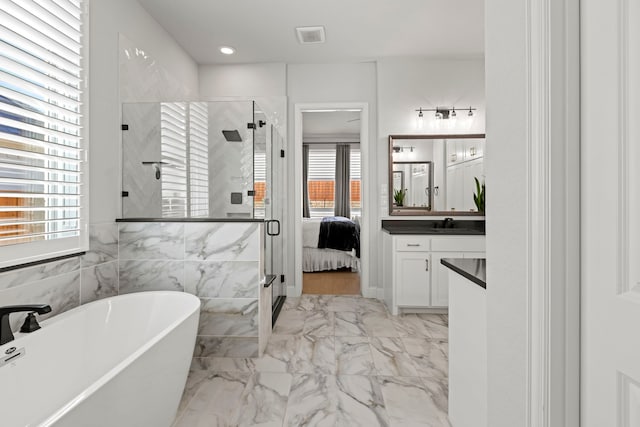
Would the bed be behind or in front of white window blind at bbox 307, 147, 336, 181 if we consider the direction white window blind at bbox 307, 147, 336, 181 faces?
in front

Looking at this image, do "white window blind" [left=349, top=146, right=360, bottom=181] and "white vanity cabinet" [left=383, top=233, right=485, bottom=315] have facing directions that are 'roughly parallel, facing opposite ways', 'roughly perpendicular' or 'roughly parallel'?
roughly parallel

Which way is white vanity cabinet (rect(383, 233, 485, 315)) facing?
toward the camera

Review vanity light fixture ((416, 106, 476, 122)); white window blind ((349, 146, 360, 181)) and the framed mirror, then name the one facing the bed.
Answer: the white window blind

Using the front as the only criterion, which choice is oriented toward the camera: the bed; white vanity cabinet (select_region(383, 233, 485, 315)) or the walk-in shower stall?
the white vanity cabinet

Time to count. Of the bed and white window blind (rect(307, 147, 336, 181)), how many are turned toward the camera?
1

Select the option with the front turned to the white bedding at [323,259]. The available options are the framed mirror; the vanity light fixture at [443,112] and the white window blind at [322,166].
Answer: the white window blind

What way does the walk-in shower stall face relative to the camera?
to the viewer's right

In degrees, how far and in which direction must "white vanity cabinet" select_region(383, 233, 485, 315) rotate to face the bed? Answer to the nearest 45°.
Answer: approximately 135° to its right

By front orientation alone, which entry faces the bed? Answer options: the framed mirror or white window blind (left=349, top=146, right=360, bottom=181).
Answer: the white window blind

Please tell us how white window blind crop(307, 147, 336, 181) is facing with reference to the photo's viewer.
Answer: facing the viewer

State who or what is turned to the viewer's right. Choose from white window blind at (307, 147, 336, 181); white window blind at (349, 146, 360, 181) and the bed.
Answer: the bed

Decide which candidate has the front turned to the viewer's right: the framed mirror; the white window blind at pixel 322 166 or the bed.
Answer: the bed

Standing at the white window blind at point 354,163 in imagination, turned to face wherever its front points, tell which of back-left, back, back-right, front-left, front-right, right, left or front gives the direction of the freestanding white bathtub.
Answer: front

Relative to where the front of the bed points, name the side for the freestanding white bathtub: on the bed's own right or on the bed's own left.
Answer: on the bed's own right

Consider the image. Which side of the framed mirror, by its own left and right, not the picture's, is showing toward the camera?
front

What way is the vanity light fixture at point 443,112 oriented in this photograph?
toward the camera
